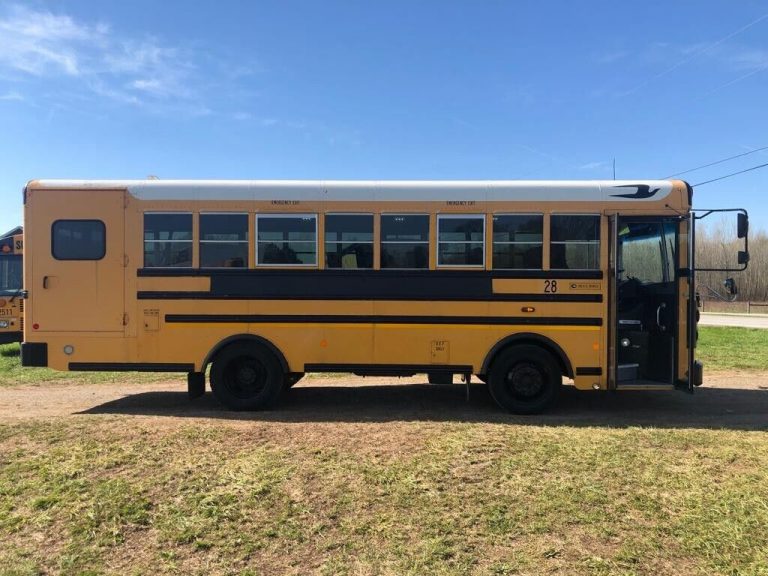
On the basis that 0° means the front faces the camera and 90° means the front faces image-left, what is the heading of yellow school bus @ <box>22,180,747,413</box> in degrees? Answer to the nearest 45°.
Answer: approximately 270°

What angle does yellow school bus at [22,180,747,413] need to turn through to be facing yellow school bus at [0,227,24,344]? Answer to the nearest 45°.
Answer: approximately 135° to its left

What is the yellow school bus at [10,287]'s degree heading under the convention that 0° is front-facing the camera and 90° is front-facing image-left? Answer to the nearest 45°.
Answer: approximately 0°

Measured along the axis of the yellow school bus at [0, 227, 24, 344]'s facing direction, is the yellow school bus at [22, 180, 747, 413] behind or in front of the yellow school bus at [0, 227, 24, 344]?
in front

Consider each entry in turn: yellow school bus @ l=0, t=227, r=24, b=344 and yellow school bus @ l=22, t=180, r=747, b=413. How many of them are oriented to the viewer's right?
1
